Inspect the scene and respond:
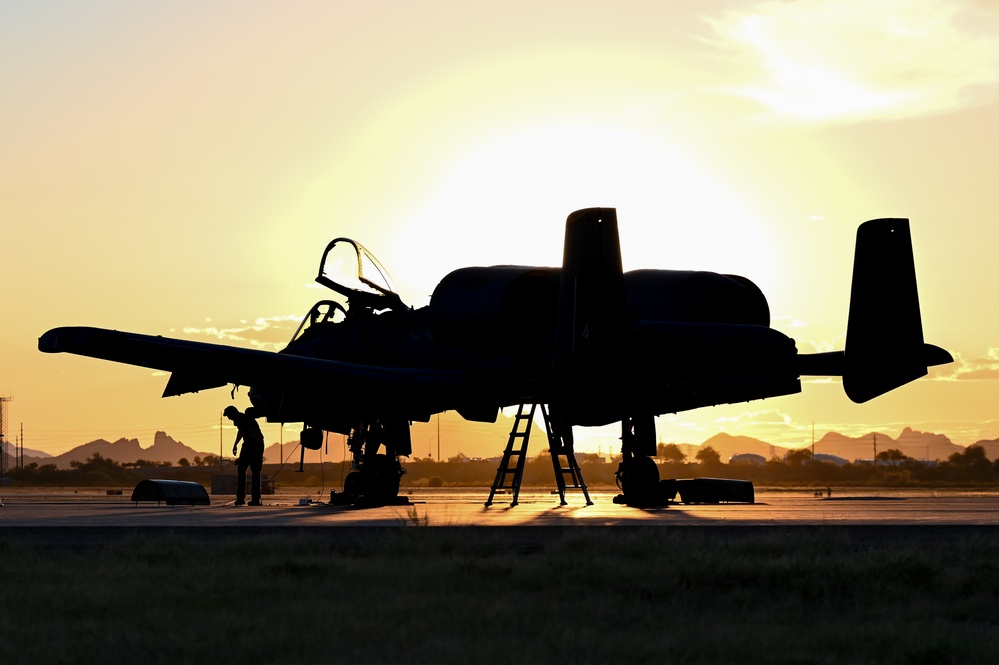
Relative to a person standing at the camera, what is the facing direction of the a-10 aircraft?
facing away from the viewer and to the left of the viewer
